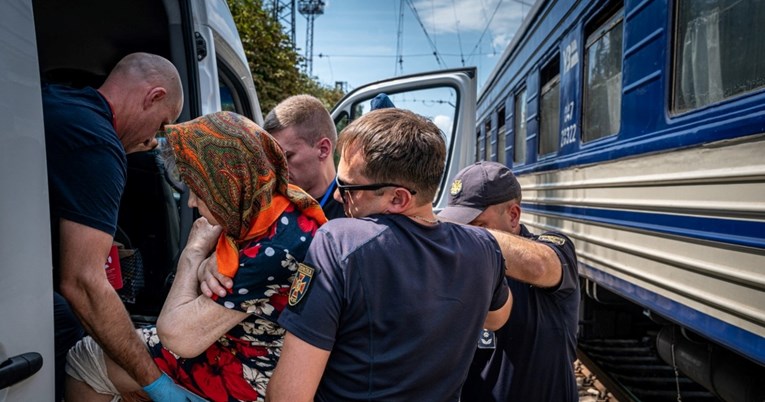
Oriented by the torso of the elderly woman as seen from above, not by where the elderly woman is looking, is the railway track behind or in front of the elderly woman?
behind

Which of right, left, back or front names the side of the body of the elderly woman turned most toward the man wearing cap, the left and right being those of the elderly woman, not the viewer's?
back

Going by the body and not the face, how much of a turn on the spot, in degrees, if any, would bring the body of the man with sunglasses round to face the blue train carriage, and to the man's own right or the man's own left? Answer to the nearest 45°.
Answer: approximately 90° to the man's own right

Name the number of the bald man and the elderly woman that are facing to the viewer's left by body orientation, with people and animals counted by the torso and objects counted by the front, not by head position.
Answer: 1

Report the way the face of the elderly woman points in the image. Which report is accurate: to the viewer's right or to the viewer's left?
to the viewer's left

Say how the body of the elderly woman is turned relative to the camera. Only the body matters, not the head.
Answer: to the viewer's left

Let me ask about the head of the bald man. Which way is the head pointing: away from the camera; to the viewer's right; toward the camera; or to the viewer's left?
to the viewer's right

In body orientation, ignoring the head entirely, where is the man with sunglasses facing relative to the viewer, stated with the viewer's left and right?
facing away from the viewer and to the left of the viewer

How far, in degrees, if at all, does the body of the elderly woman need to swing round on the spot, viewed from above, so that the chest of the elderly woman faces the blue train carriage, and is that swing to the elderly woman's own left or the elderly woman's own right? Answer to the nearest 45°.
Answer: approximately 180°

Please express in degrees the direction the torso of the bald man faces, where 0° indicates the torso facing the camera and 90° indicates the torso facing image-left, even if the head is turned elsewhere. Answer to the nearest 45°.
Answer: approximately 270°
